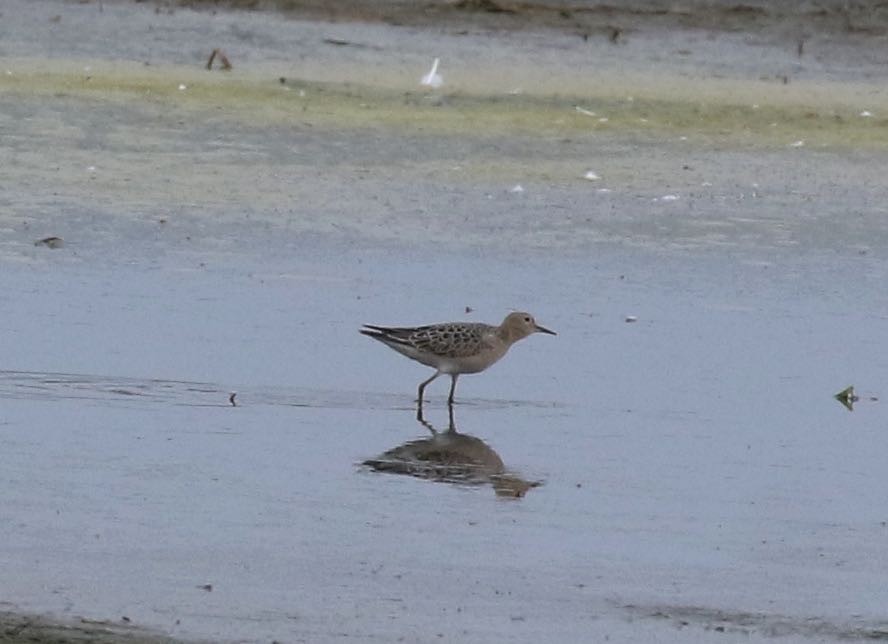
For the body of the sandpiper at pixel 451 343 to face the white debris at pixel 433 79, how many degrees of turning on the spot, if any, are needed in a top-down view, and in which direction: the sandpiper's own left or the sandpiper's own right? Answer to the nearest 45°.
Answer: approximately 90° to the sandpiper's own left

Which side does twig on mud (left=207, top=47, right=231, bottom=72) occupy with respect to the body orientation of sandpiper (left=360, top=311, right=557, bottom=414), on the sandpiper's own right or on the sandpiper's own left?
on the sandpiper's own left

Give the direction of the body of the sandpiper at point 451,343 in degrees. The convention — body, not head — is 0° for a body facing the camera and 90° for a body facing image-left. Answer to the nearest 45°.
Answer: approximately 270°
